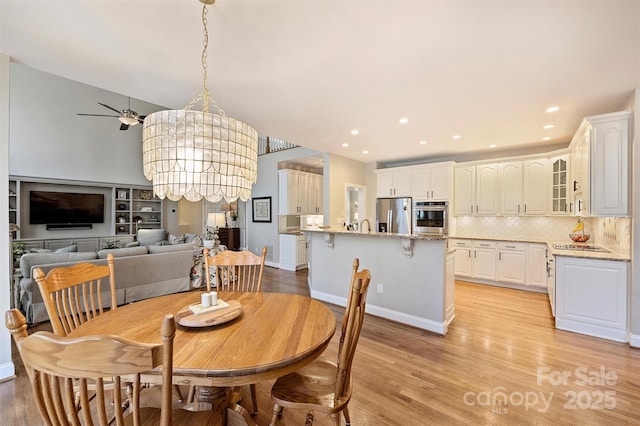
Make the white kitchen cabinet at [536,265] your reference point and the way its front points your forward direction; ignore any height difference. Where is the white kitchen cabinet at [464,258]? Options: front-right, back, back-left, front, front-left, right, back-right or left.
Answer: right

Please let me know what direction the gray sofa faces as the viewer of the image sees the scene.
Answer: facing away from the viewer

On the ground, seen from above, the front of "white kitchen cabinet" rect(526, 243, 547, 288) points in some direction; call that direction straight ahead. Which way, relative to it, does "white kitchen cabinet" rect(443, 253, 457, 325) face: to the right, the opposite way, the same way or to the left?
to the left

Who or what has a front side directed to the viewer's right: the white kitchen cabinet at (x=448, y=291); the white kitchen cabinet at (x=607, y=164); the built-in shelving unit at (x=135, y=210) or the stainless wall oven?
the white kitchen cabinet at (x=448, y=291)

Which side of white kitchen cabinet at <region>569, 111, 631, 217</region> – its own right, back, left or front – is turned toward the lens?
left

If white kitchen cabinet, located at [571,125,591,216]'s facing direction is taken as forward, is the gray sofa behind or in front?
in front

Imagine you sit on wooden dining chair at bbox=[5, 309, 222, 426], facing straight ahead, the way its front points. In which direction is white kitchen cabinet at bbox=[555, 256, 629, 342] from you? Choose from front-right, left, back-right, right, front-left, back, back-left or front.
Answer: front-right

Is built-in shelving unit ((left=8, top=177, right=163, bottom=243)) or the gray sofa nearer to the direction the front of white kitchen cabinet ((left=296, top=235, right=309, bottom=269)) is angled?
the gray sofa

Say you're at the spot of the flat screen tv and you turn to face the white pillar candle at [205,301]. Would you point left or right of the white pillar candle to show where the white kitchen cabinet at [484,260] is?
left

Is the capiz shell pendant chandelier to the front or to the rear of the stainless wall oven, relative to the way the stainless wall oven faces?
to the front

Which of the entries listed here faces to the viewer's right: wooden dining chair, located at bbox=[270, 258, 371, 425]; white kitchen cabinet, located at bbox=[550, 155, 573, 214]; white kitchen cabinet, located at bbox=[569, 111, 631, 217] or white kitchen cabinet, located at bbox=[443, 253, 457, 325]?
white kitchen cabinet, located at bbox=[443, 253, 457, 325]

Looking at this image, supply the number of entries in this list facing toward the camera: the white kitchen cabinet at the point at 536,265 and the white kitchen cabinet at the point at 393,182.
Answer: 2

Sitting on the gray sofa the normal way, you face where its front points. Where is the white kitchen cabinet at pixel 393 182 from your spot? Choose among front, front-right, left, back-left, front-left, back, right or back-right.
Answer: right
